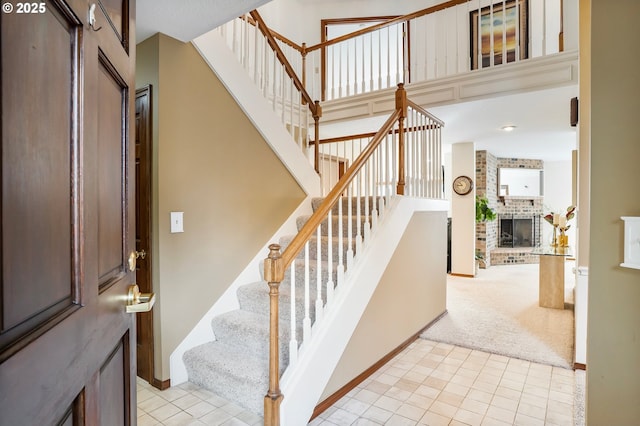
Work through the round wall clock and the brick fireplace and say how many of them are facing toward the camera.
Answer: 2

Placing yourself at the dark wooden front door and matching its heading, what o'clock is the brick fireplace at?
The brick fireplace is roughly at 10 o'clock from the dark wooden front door.

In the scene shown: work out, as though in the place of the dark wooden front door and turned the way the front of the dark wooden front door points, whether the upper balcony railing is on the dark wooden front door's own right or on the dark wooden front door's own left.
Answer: on the dark wooden front door's own left

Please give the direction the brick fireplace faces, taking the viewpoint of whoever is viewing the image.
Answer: facing the viewer

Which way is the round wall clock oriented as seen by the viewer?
toward the camera

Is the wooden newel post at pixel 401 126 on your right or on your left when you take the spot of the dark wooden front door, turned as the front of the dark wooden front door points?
on your left

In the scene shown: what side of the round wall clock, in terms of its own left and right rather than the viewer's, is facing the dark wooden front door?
front

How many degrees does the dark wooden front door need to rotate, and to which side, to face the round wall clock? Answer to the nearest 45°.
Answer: approximately 90° to its left

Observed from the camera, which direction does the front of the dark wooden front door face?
facing the viewer and to the right of the viewer

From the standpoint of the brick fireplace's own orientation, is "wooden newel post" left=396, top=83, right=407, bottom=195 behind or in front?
in front
